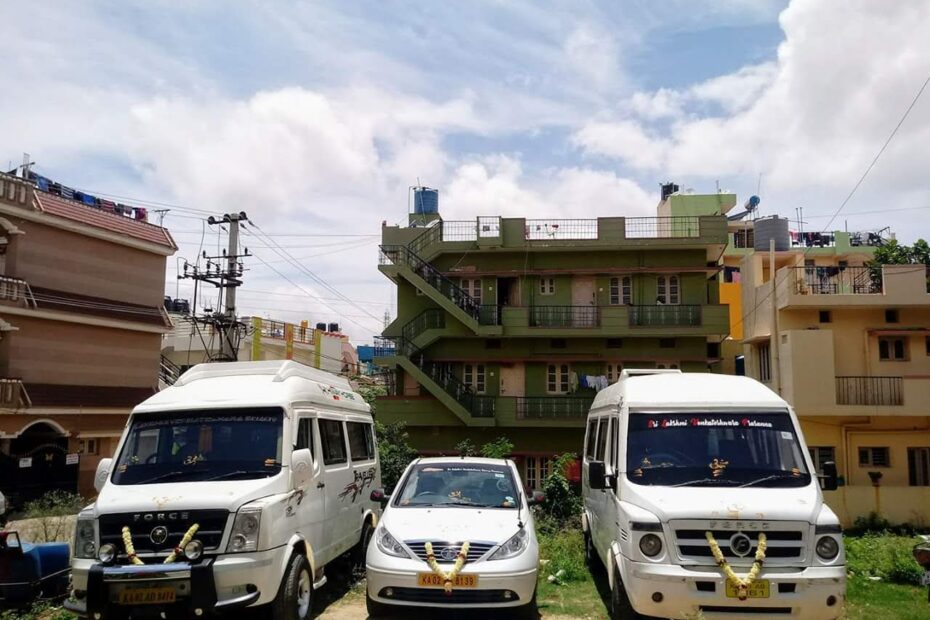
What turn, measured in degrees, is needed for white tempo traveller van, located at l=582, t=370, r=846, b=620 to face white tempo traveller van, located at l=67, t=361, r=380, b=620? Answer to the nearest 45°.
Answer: approximately 90° to its right

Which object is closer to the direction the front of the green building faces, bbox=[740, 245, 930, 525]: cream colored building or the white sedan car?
the white sedan car

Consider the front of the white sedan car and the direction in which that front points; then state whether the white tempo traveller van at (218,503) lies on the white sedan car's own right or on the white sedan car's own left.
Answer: on the white sedan car's own right

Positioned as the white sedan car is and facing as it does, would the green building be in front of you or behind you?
behind

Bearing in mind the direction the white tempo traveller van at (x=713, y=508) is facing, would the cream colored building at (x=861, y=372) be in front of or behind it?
behind

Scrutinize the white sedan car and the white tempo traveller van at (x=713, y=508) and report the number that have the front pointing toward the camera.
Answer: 2

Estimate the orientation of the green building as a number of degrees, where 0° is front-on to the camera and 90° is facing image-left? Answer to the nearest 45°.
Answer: approximately 0°

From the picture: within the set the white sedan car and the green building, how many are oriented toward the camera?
2

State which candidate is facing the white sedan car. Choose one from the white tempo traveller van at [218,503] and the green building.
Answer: the green building

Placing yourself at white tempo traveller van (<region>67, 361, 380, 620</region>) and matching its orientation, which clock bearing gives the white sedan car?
The white sedan car is roughly at 8 o'clock from the white tempo traveller van.
